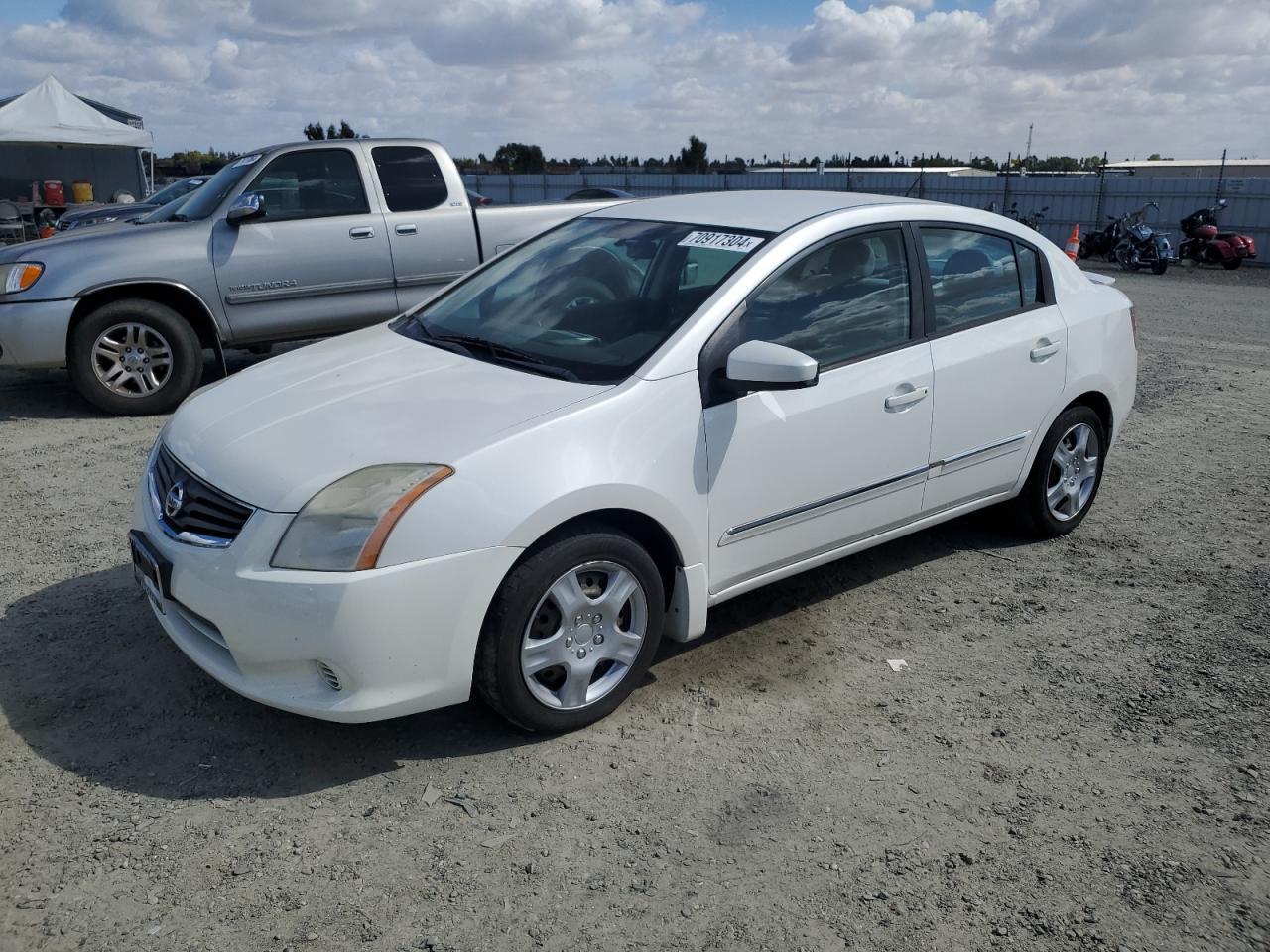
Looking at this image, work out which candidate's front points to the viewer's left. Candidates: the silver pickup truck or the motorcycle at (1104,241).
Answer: the silver pickup truck

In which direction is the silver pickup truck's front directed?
to the viewer's left

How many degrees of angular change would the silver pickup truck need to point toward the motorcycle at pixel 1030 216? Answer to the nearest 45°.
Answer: approximately 135° to its right

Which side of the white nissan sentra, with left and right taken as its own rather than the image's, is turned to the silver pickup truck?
right

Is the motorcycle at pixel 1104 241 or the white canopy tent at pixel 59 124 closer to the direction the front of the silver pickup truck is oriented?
the white canopy tent
